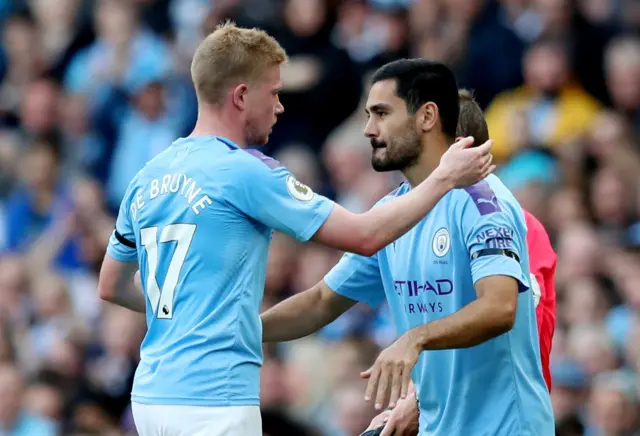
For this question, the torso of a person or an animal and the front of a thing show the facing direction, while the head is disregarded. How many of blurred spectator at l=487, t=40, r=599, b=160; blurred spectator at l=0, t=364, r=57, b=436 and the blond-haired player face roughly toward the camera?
2

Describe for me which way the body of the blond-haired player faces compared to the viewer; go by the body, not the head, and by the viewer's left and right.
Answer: facing away from the viewer and to the right of the viewer

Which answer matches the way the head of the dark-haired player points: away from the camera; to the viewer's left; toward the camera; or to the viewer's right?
to the viewer's left

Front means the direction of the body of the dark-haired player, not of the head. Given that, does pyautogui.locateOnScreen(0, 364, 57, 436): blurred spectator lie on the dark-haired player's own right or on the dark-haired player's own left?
on the dark-haired player's own right

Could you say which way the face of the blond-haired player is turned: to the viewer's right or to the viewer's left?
to the viewer's right

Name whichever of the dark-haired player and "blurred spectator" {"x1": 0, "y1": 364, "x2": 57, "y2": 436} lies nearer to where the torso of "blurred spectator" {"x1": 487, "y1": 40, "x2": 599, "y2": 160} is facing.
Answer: the dark-haired player

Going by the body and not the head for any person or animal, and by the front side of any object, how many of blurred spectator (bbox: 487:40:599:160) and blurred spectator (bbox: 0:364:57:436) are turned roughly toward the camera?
2

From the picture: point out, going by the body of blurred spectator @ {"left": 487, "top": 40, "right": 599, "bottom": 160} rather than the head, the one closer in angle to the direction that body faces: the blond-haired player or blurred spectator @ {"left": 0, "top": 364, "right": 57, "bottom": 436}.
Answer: the blond-haired player

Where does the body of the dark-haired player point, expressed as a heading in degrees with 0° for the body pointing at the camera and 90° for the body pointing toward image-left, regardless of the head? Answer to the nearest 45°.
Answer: approximately 45°

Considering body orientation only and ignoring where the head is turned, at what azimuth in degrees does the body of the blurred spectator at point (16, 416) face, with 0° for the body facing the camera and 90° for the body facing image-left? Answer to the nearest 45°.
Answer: approximately 0°

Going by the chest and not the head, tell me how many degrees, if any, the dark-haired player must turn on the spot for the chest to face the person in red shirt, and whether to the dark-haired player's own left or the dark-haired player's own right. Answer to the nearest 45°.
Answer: approximately 180°
